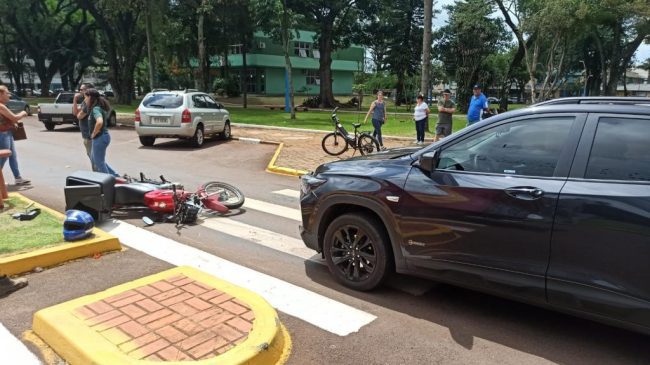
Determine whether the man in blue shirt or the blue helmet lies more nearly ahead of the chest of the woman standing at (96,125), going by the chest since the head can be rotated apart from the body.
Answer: the blue helmet

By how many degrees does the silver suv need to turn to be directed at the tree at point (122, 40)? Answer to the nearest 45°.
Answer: approximately 45° to its left

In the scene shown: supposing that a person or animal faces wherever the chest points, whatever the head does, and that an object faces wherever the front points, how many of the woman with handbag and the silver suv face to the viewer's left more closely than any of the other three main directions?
0

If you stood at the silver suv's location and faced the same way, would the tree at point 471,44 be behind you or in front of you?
in front

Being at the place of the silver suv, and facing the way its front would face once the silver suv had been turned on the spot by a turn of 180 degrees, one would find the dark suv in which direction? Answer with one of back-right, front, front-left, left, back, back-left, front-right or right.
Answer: front-left

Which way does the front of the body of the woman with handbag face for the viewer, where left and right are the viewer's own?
facing to the right of the viewer

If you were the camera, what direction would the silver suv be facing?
facing away from the viewer and to the right of the viewer

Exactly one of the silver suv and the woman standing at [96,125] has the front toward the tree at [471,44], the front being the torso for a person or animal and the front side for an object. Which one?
the silver suv
